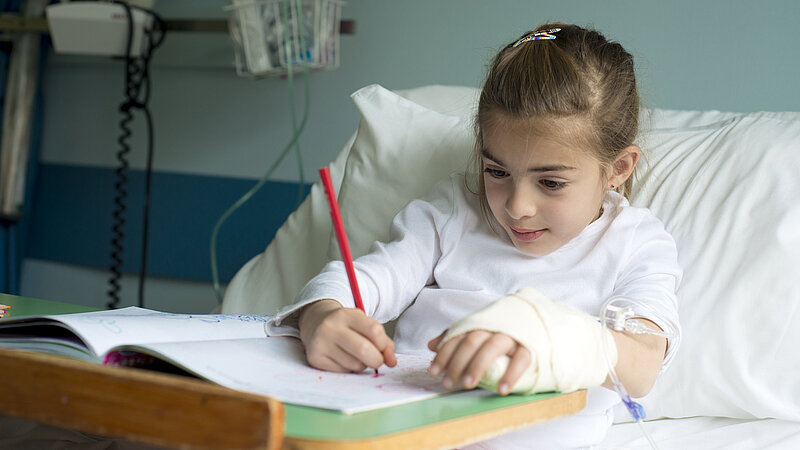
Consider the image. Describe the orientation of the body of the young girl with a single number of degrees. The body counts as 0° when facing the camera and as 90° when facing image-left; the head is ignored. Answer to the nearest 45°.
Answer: approximately 45°

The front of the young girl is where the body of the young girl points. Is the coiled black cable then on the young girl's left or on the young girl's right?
on the young girl's right
